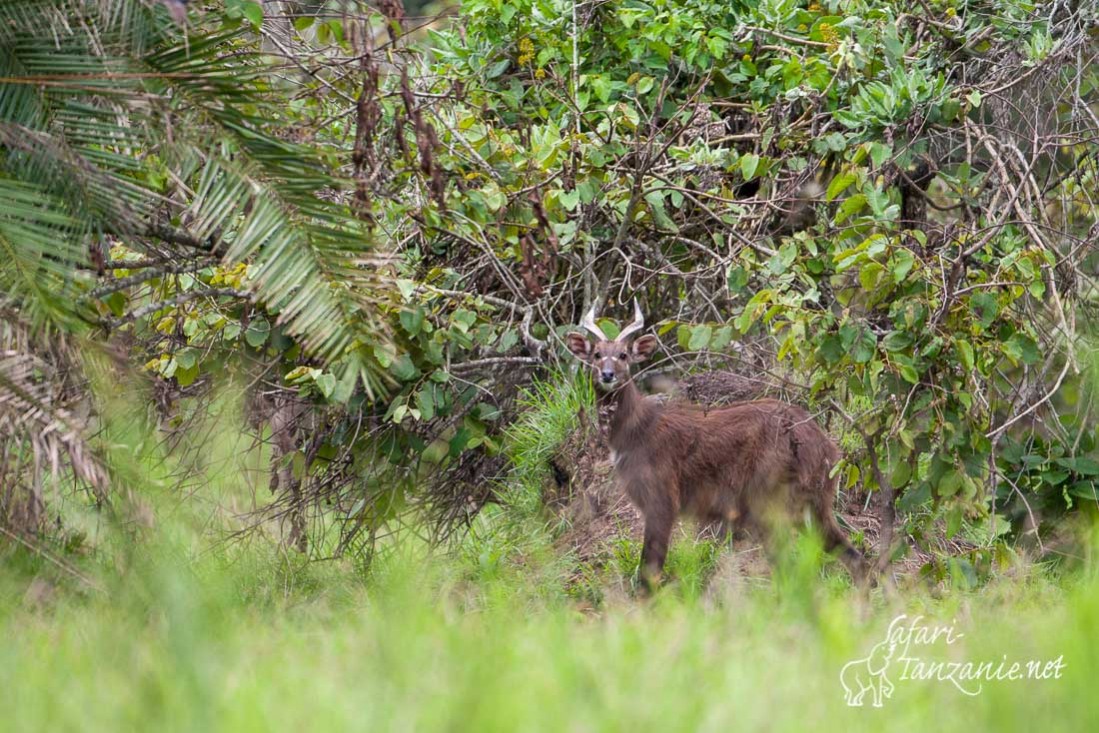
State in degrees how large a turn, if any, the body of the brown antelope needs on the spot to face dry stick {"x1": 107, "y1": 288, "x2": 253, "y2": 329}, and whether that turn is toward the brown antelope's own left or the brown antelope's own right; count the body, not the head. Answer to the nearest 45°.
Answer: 0° — it already faces it

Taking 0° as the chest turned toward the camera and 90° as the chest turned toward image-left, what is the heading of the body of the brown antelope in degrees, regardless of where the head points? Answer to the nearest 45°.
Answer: approximately 90°

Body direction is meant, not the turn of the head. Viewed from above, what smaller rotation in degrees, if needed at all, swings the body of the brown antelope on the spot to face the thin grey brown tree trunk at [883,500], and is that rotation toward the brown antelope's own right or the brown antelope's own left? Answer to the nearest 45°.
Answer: approximately 135° to the brown antelope's own left
